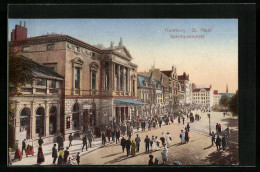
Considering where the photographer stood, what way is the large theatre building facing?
facing the viewer and to the right of the viewer

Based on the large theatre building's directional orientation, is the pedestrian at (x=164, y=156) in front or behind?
in front
